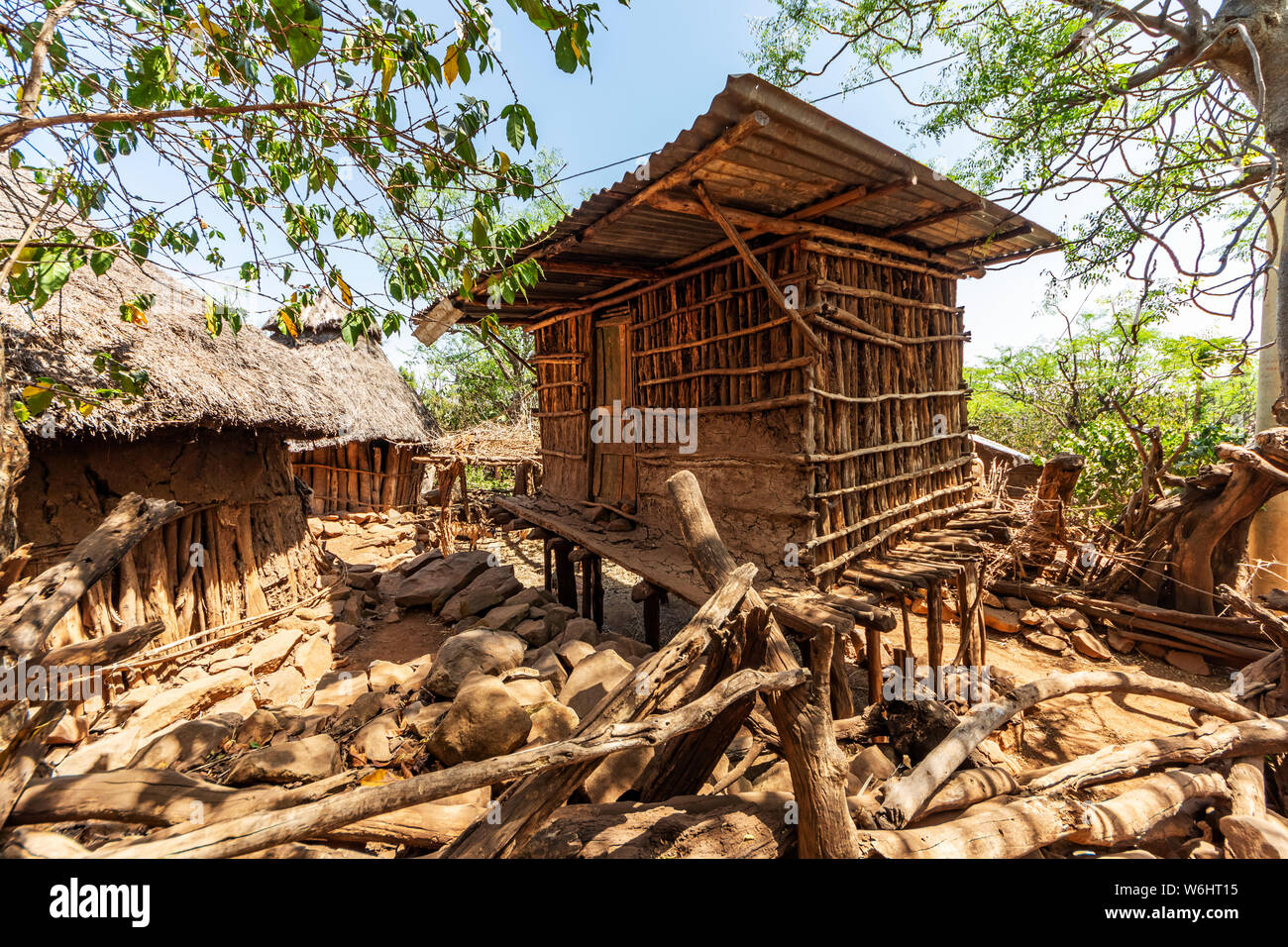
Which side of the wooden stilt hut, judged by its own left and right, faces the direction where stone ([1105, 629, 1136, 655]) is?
left

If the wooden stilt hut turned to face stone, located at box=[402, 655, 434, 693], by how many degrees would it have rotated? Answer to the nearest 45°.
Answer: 0° — it already faces it

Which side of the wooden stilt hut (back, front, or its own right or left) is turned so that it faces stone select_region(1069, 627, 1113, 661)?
left

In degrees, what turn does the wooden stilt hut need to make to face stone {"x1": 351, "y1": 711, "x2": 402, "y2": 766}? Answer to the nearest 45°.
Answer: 0° — it already faces it

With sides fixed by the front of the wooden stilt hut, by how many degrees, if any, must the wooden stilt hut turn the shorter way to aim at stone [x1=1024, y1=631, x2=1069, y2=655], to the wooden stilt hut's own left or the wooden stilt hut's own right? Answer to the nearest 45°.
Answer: approximately 180°

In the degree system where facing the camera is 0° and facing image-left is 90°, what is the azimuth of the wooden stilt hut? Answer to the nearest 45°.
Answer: approximately 45°

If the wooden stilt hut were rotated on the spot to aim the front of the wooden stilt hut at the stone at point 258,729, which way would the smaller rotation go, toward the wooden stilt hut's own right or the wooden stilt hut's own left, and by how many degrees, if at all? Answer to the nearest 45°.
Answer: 0° — it already faces it
